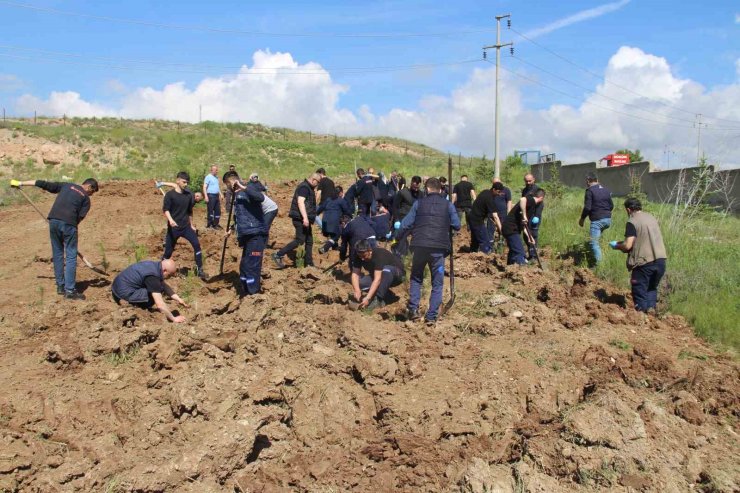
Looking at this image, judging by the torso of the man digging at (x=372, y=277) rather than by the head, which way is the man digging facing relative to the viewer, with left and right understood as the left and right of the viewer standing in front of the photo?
facing the viewer and to the left of the viewer

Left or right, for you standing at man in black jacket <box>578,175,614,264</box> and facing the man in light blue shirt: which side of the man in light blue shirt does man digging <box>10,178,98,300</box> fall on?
left

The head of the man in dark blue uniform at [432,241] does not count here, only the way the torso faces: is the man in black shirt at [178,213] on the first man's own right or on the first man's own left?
on the first man's own left

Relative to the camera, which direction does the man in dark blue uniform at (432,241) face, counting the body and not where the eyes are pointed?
away from the camera
